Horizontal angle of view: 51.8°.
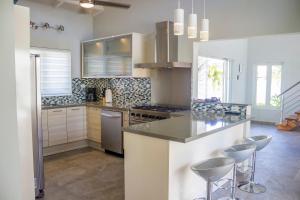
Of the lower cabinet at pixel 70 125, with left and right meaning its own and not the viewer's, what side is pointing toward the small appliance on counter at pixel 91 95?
left

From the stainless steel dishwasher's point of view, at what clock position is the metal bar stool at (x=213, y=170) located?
The metal bar stool is roughly at 10 o'clock from the stainless steel dishwasher.

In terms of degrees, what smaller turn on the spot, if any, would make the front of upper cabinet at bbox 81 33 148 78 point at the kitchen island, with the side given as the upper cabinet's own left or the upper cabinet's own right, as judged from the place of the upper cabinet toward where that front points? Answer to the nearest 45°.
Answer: approximately 45° to the upper cabinet's own left

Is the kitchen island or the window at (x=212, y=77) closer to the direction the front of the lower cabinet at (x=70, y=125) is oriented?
the kitchen island

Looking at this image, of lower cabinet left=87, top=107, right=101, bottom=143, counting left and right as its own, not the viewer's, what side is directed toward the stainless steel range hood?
left

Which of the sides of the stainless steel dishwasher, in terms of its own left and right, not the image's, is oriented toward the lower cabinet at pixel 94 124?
right

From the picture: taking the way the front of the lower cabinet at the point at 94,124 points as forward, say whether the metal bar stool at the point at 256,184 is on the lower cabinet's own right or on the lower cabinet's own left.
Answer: on the lower cabinet's own left

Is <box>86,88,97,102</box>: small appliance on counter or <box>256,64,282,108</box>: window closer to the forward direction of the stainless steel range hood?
the small appliance on counter

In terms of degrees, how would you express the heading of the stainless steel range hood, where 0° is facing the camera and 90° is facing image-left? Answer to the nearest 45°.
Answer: approximately 45°

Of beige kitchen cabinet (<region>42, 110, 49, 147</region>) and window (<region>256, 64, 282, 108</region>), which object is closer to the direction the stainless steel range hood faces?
the beige kitchen cabinet

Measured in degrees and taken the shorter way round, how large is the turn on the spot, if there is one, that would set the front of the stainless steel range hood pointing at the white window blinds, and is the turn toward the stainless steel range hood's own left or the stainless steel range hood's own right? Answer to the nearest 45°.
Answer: approximately 45° to the stainless steel range hood's own right
